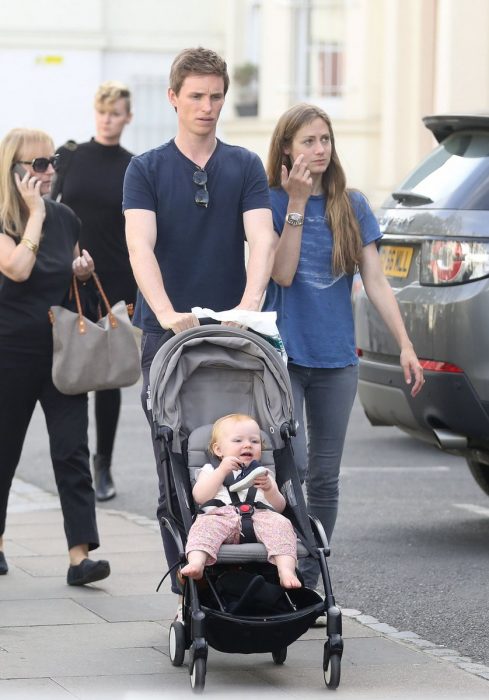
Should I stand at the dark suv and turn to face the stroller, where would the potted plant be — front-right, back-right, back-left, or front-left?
back-right

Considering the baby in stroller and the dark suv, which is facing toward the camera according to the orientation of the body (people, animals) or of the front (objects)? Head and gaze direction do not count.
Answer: the baby in stroller

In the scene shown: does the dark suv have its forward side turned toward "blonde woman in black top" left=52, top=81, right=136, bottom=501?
no

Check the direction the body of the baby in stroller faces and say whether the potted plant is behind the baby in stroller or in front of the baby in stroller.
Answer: behind

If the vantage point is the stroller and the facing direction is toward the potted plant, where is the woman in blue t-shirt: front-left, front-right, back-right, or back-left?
front-right

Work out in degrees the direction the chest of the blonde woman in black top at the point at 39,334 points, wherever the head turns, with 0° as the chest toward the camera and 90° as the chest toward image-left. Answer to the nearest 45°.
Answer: approximately 315°

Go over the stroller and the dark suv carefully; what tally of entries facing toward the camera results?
1

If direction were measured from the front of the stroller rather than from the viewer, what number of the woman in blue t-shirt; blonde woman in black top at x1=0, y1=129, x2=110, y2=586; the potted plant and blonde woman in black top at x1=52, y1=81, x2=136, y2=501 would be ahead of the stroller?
0

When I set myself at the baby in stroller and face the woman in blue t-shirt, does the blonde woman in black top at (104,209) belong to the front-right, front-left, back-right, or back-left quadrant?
front-left

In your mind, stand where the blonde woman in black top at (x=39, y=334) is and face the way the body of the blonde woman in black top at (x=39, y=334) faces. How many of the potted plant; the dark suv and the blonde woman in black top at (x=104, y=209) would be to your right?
0

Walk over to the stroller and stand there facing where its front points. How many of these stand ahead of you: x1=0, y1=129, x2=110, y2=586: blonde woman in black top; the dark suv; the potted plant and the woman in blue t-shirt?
0

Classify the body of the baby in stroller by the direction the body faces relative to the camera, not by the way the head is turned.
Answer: toward the camera

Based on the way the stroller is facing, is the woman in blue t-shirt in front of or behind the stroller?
behind

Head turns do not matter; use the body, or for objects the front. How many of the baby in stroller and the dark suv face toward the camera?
1

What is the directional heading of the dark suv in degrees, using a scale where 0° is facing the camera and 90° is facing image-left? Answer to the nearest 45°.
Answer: approximately 225°
